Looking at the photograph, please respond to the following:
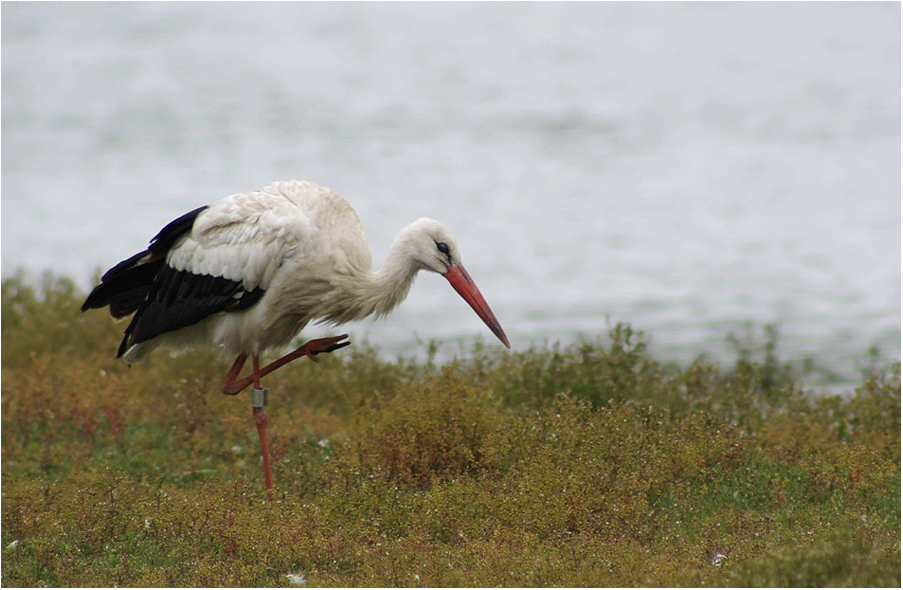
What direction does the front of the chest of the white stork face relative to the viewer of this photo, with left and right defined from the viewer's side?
facing to the right of the viewer
